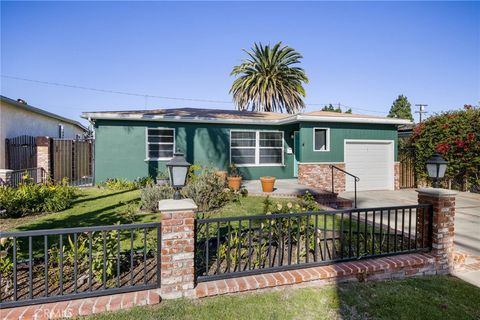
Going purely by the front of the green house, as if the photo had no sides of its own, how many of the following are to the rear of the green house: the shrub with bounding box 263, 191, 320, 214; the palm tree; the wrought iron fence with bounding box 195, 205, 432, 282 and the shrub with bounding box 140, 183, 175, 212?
1

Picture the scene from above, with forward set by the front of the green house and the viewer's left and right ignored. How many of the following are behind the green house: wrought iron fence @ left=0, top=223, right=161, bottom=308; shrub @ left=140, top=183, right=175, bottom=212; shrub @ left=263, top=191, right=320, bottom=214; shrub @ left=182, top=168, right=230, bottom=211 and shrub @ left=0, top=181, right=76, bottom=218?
0

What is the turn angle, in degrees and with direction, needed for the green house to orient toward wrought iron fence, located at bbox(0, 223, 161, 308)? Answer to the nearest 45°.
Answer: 0° — it already faces it

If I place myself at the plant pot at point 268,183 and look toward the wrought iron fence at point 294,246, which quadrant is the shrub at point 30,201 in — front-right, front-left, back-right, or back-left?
front-right

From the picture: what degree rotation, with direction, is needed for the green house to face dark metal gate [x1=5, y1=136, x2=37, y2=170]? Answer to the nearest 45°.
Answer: approximately 90° to its right

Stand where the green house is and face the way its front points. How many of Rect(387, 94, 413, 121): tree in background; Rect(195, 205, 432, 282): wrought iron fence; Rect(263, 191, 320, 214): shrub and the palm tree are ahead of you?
2

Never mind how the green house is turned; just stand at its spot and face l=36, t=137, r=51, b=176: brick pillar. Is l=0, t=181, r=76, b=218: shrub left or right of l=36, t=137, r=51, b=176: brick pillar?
left

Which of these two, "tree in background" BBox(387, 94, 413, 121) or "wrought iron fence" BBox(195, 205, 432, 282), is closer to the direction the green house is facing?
the wrought iron fence

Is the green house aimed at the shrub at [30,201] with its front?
no

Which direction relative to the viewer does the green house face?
toward the camera

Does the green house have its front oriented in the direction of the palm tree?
no

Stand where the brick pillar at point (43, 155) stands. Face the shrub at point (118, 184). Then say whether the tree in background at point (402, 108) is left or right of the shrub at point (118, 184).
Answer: left

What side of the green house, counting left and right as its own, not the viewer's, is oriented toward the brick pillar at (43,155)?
right

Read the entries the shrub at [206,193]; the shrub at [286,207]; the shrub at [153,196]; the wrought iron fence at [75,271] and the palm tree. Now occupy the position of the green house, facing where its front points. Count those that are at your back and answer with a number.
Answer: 1

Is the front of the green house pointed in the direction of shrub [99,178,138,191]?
no

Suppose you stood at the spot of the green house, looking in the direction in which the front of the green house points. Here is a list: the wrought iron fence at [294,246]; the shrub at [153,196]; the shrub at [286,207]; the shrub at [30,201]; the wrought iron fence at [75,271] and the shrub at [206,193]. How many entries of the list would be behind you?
0

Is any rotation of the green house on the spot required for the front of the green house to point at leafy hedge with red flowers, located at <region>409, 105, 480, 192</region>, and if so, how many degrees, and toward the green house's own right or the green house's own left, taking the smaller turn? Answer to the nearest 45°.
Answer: approximately 90° to the green house's own left

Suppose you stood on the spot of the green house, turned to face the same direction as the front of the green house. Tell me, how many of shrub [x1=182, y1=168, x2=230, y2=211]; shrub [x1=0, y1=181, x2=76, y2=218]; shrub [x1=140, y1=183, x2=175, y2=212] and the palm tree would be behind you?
1

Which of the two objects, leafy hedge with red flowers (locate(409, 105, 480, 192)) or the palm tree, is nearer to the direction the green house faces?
the leafy hedge with red flowers

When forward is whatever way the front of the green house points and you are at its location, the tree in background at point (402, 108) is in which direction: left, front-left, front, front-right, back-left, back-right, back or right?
back-left

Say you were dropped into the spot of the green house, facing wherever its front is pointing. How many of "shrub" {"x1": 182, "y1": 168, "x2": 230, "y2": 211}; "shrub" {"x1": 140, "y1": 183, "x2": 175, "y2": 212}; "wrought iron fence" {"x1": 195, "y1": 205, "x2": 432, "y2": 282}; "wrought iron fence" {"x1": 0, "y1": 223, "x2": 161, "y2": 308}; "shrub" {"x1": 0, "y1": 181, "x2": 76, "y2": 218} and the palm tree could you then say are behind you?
1

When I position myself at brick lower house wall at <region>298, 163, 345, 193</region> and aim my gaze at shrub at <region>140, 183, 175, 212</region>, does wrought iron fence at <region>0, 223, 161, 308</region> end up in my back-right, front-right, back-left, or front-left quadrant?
front-left
